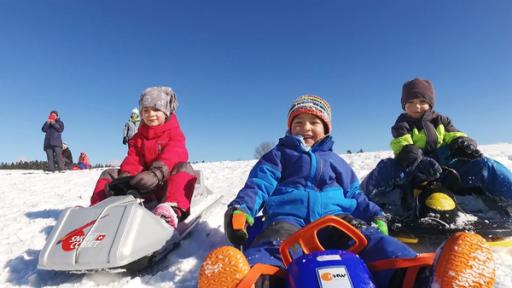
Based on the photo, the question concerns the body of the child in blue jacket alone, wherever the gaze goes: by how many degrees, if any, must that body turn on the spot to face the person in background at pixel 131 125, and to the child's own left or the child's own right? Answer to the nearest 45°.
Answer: approximately 135° to the child's own right

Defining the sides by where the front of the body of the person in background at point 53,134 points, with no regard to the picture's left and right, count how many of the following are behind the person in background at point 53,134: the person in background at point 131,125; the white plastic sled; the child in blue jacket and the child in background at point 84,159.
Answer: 1

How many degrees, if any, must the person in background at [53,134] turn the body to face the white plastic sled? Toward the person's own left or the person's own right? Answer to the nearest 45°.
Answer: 0° — they already face it

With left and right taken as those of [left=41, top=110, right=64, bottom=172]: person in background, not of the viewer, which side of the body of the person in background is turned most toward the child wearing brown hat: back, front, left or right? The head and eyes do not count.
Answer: front

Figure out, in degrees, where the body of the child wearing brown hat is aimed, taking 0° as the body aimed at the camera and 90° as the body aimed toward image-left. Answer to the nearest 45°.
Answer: approximately 0°

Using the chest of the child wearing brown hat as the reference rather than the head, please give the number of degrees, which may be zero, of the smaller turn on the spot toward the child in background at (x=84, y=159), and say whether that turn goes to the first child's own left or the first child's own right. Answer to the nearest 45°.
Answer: approximately 135° to the first child's own right

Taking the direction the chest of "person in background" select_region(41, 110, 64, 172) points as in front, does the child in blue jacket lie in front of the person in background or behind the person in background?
in front
